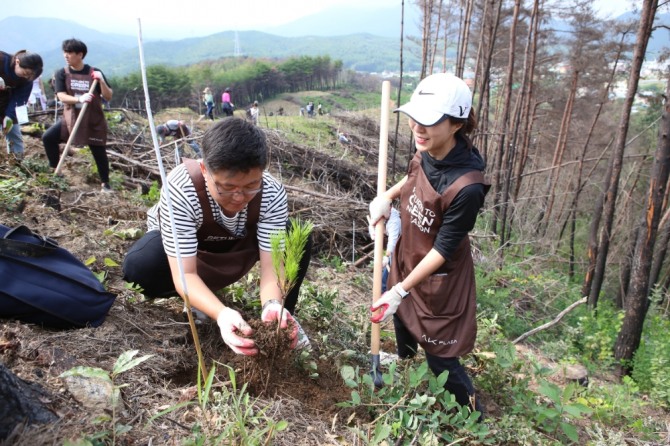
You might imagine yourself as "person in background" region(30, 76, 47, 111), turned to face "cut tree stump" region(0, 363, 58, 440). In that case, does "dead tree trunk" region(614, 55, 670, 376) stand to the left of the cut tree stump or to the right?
left

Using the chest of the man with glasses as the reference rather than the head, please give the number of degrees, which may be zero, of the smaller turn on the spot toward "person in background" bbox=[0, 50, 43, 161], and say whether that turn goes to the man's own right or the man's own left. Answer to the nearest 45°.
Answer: approximately 180°

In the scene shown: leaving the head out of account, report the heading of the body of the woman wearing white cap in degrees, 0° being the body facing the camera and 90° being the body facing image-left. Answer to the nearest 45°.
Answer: approximately 45°

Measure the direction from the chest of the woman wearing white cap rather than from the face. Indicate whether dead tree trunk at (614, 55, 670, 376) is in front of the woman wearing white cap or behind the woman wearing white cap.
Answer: behind

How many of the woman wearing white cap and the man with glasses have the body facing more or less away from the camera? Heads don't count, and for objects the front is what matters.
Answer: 0

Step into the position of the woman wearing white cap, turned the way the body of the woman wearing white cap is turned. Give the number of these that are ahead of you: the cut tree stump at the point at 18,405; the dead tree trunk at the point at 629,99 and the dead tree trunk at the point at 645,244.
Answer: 1

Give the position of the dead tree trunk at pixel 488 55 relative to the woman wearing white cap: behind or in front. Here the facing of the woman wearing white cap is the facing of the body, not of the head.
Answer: behind

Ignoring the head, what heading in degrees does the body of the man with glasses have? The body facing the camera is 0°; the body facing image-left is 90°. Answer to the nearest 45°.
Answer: approximately 315°

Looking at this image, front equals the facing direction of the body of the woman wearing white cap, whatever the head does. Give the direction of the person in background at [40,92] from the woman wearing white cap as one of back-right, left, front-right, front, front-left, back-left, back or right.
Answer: right

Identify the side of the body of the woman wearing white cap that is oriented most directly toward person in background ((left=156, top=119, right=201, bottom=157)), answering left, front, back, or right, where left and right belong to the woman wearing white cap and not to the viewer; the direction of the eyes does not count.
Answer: right

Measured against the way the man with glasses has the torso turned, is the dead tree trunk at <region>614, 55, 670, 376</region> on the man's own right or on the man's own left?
on the man's own left
